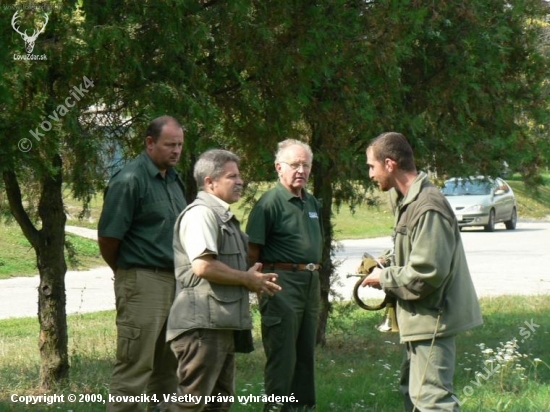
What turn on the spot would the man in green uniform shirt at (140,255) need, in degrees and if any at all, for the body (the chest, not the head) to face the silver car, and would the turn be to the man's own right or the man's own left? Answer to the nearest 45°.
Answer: approximately 90° to the man's own left

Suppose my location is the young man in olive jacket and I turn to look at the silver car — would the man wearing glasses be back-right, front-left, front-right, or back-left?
front-left

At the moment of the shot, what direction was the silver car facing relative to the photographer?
facing the viewer and to the left of the viewer

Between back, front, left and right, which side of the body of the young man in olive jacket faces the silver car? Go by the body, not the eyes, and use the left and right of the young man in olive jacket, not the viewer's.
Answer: right

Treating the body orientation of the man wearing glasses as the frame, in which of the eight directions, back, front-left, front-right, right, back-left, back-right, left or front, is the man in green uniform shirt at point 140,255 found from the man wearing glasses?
right

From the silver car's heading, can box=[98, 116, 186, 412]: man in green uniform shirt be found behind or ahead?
ahead

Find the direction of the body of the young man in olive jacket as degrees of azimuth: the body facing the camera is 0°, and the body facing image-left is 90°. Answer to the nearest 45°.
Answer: approximately 90°

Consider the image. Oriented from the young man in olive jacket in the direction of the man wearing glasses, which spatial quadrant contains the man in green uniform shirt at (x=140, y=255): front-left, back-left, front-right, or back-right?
front-left

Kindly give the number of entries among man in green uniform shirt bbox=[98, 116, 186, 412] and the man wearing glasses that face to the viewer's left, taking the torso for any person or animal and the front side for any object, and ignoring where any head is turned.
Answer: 0

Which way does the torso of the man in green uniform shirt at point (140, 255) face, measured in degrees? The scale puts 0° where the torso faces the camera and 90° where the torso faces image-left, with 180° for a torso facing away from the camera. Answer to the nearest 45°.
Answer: approximately 315°

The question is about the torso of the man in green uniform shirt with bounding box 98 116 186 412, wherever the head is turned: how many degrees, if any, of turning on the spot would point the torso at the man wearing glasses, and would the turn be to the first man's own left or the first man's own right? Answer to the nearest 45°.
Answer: approximately 90° to the first man's own left

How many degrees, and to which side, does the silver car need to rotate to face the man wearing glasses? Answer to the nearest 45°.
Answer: approximately 45° to its left

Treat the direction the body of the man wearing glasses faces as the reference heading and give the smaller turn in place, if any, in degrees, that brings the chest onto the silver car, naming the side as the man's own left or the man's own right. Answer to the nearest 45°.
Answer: approximately 135° to the man's own left

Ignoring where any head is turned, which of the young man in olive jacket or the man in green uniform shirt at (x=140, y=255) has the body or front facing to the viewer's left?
the young man in olive jacket

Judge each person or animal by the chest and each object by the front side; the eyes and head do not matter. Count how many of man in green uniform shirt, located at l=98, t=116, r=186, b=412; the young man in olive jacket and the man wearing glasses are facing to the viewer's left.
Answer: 1

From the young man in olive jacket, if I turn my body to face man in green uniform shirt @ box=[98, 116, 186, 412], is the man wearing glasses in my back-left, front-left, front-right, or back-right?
front-right

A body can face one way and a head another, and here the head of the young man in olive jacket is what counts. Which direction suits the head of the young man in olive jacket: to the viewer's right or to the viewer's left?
to the viewer's left

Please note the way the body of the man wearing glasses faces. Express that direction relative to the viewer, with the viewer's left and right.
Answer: facing the viewer and to the right of the viewer

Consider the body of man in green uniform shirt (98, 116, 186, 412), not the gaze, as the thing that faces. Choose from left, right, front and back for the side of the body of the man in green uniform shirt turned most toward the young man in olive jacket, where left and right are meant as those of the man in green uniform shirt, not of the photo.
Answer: front

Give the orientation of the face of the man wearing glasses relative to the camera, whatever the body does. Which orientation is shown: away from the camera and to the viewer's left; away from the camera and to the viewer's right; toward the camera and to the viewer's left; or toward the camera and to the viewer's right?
toward the camera and to the viewer's right
